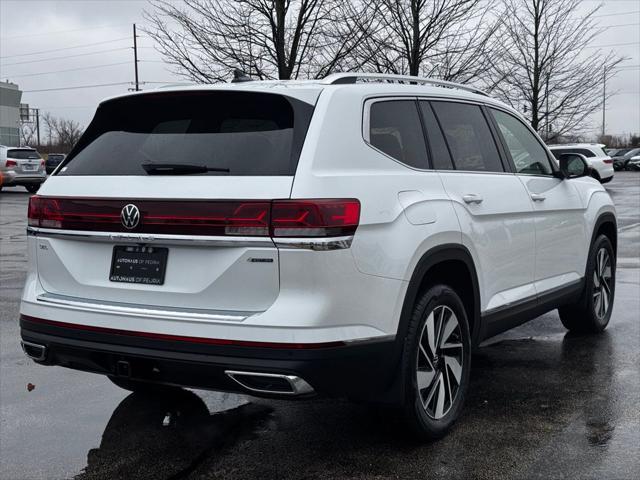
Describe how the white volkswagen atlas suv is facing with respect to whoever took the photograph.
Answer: facing away from the viewer and to the right of the viewer

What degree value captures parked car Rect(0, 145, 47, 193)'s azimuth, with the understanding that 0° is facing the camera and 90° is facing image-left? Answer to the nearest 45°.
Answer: approximately 135°

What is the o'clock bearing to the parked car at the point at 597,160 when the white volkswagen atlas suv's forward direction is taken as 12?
The parked car is roughly at 11 o'clock from the white volkswagen atlas suv.

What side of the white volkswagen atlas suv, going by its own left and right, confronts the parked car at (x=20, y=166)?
left

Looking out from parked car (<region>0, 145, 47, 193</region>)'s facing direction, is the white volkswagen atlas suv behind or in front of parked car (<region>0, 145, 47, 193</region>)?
behind

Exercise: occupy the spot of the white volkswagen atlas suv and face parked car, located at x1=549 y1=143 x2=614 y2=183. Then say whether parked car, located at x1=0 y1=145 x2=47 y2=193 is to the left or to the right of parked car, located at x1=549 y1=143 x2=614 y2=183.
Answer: left
